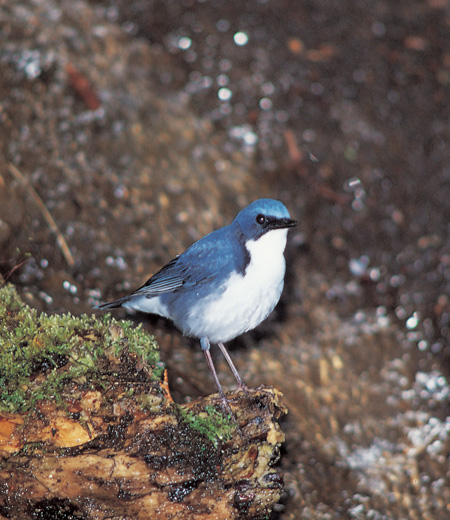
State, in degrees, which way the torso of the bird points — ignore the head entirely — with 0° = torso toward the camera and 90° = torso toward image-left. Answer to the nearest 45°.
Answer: approximately 270°

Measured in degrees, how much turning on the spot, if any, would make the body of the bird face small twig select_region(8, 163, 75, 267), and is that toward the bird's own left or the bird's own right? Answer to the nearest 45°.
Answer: approximately 135° to the bird's own left
